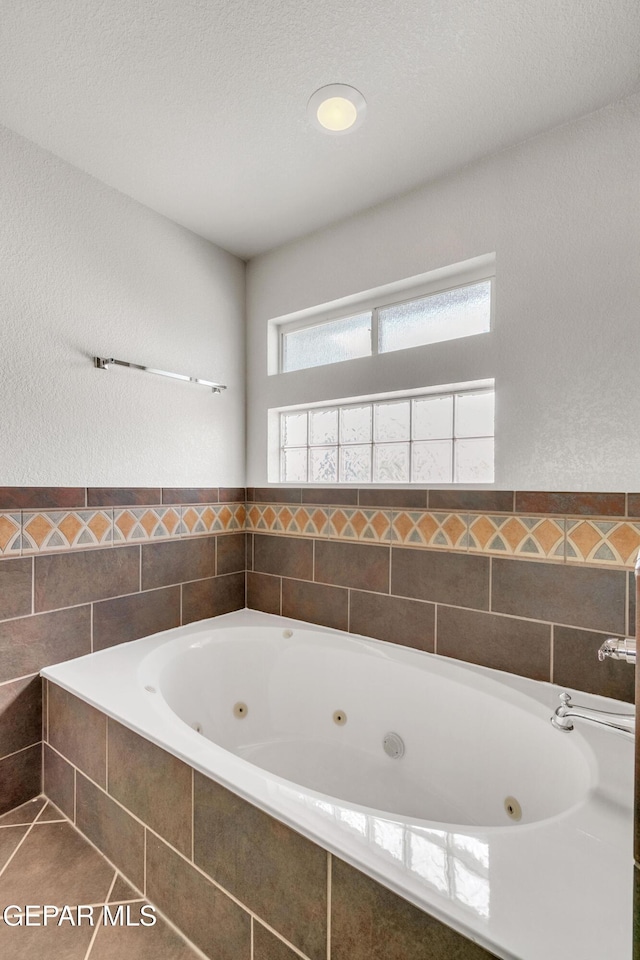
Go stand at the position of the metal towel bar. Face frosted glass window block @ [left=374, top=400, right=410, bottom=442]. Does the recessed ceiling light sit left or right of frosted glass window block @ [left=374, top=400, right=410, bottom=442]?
right

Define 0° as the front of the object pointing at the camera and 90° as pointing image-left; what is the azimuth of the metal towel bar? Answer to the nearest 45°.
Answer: approximately 315°

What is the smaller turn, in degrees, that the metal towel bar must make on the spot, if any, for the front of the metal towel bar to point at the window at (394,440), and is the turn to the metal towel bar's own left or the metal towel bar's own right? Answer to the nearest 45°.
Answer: approximately 45° to the metal towel bar's own left

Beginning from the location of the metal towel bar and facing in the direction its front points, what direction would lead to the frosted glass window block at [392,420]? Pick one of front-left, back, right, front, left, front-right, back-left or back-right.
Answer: front-left

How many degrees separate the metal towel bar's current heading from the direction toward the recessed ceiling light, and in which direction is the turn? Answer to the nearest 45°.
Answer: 0° — it already faces it

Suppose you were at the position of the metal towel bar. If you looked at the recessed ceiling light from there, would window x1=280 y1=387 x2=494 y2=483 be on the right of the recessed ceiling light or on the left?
left
